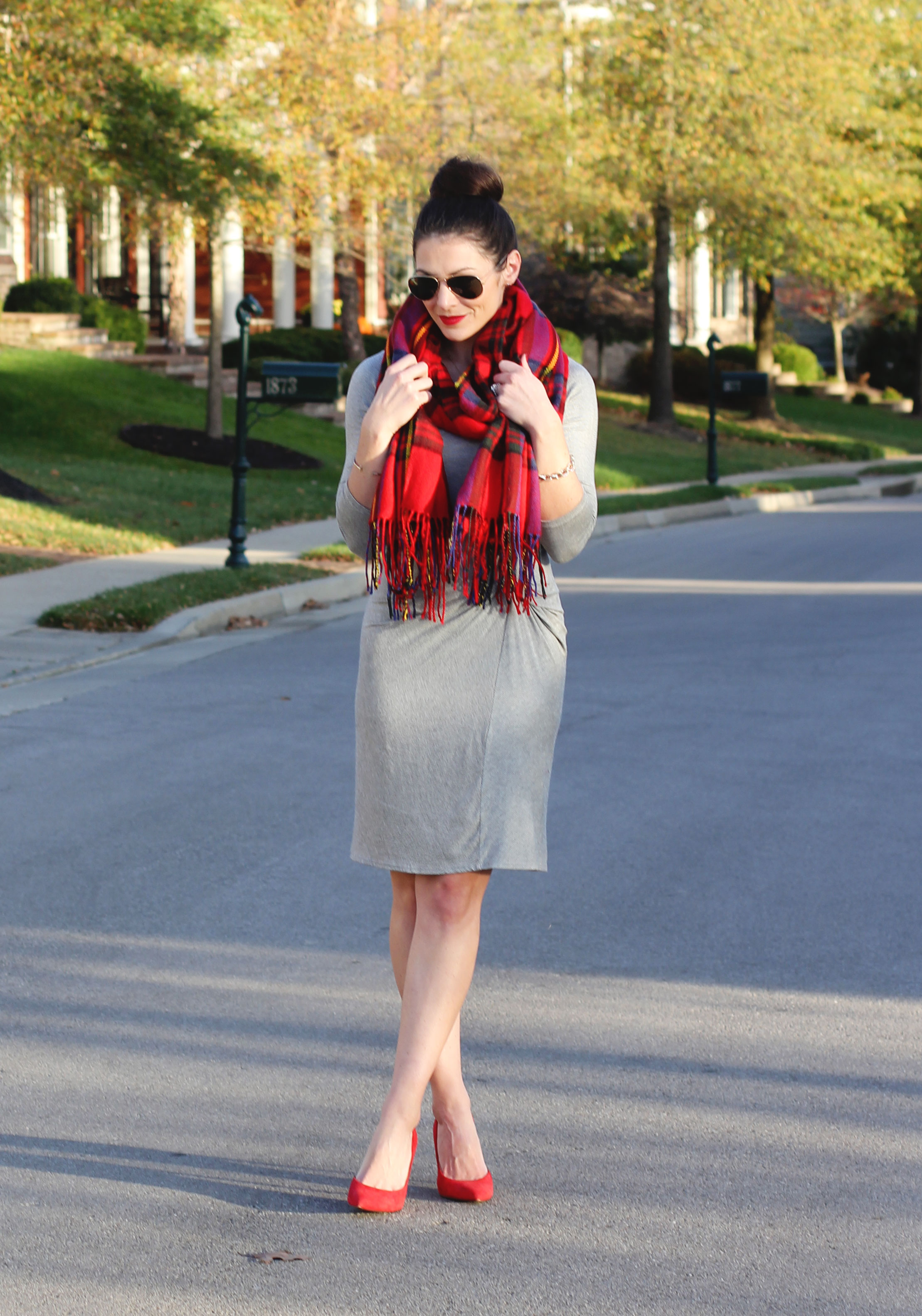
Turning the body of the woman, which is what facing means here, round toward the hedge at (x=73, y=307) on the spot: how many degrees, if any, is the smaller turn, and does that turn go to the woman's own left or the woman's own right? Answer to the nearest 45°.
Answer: approximately 180°

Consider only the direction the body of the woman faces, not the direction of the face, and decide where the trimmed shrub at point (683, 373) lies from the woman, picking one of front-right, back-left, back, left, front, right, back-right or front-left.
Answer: back

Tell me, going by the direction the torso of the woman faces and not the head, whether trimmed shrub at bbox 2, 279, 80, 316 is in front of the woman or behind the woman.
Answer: behind

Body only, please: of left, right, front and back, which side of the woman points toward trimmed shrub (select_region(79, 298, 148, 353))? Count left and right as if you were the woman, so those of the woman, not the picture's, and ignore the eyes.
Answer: back

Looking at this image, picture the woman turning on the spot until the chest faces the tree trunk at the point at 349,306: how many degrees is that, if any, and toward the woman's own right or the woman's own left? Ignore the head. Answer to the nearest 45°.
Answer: approximately 180°

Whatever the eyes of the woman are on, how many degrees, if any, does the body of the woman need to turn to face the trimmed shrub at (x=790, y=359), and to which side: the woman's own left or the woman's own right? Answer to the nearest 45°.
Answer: approximately 180°

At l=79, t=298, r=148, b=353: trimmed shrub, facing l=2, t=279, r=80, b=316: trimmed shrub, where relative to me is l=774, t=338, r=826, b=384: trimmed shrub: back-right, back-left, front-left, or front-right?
back-right

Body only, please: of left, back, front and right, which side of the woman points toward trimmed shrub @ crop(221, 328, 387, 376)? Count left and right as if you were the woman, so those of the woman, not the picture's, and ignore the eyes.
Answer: back

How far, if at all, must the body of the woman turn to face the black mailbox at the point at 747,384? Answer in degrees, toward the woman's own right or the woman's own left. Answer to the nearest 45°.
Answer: approximately 180°

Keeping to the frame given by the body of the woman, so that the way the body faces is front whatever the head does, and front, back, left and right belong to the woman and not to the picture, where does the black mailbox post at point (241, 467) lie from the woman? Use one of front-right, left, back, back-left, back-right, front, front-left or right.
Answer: back

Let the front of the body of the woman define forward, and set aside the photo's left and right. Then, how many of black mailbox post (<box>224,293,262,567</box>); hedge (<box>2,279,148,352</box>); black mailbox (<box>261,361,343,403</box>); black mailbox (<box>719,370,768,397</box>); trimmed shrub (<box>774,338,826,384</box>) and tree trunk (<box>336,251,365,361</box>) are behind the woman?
6

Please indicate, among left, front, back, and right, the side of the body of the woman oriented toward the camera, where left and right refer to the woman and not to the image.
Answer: front
